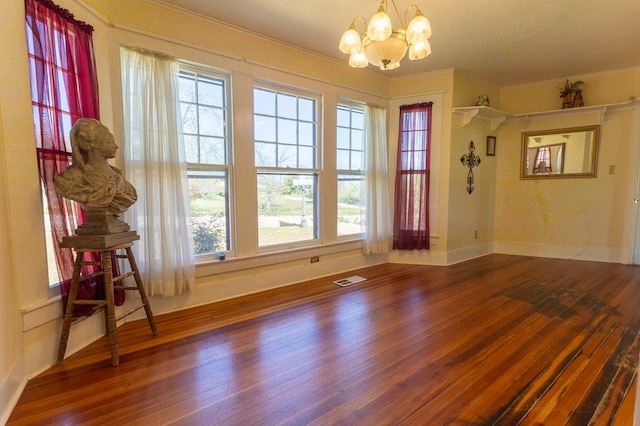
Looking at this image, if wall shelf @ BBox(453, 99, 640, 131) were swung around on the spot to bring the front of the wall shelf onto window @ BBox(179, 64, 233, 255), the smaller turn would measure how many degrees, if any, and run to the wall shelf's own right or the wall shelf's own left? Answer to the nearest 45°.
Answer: approximately 45° to the wall shelf's own right

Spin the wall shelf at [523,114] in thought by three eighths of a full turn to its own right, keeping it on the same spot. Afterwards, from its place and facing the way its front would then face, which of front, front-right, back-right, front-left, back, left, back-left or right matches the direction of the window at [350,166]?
left

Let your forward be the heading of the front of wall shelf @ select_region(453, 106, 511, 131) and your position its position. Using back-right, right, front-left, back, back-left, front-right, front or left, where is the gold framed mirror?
left

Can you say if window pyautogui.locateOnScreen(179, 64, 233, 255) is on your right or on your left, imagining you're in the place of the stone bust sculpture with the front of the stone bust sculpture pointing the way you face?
on your left

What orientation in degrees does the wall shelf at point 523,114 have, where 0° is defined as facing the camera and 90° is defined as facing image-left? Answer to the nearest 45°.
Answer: approximately 0°

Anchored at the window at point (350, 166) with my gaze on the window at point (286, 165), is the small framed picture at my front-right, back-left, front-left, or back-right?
back-left

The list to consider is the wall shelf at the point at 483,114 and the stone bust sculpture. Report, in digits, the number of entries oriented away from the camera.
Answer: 0

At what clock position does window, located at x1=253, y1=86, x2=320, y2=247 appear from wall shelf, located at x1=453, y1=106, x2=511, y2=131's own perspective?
The window is roughly at 3 o'clock from the wall shelf.

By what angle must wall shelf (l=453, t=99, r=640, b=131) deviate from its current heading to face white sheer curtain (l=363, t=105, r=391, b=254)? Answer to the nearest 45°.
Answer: approximately 45° to its right

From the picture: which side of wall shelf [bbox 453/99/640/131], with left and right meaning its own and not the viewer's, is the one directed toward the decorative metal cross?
right

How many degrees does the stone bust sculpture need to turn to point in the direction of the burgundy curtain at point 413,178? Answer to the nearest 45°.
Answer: approximately 45° to its left

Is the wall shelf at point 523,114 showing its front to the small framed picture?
no

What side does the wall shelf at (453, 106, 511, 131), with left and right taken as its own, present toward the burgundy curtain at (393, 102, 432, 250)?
right

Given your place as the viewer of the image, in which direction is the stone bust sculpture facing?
facing the viewer and to the right of the viewer

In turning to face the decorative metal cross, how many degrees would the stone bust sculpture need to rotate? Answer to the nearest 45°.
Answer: approximately 45° to its left

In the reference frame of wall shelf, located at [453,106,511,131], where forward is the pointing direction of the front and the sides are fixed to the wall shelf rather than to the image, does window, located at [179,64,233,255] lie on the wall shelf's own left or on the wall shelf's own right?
on the wall shelf's own right

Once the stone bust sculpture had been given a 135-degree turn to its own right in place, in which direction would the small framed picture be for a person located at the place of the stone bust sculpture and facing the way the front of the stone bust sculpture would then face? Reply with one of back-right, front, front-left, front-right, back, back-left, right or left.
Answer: back
